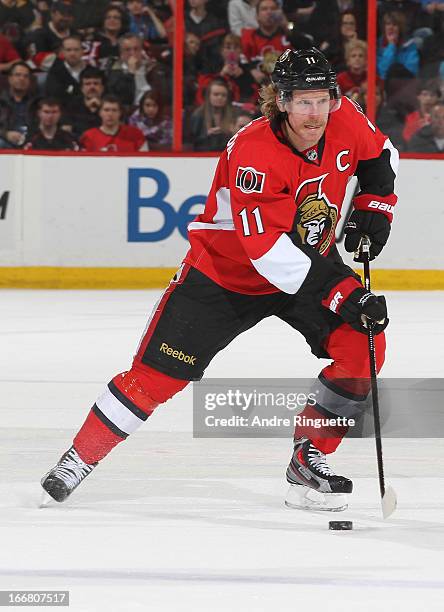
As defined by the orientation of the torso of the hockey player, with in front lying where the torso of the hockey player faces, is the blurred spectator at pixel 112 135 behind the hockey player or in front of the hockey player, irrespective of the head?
behind

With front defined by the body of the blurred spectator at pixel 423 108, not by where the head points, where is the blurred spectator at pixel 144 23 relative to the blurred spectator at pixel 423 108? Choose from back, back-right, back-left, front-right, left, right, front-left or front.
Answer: right

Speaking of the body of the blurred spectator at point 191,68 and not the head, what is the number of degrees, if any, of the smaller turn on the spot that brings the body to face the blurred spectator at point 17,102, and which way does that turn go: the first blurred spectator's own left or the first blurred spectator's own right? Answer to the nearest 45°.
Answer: approximately 90° to the first blurred spectator's own right

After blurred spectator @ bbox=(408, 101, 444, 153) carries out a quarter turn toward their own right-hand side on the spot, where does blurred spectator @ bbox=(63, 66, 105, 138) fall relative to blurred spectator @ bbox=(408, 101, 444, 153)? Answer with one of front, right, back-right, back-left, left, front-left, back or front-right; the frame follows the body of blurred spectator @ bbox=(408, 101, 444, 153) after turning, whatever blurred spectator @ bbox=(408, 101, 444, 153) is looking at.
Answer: front

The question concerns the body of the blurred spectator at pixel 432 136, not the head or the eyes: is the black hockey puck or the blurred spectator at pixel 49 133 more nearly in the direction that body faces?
the black hockey puck

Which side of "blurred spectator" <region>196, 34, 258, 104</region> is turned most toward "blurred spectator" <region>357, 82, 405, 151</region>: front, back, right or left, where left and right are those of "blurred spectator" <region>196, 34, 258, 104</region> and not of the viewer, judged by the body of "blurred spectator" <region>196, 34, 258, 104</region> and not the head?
left

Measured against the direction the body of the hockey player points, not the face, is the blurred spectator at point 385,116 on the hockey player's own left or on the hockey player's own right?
on the hockey player's own left
